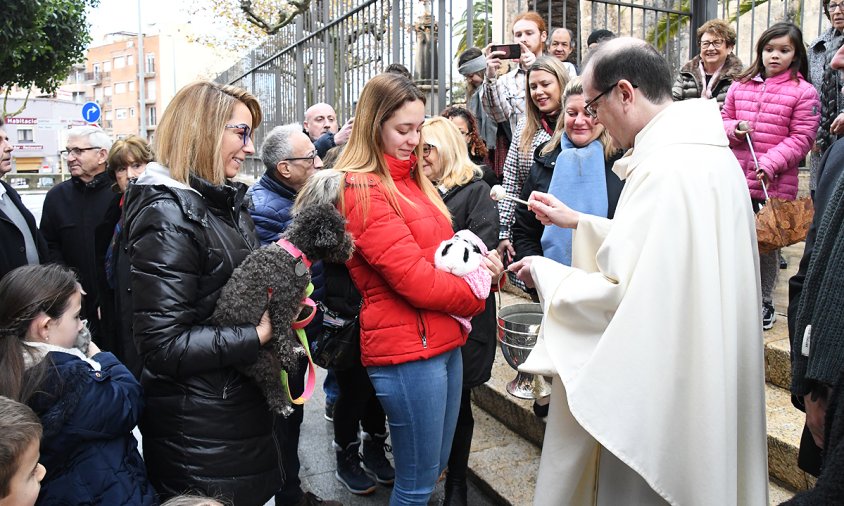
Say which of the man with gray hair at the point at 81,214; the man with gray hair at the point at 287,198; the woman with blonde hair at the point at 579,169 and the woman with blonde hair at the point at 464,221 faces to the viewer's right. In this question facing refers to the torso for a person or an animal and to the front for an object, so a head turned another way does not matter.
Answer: the man with gray hair at the point at 287,198

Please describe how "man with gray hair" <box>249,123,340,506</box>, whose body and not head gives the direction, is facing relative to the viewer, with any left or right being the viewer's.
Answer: facing to the right of the viewer

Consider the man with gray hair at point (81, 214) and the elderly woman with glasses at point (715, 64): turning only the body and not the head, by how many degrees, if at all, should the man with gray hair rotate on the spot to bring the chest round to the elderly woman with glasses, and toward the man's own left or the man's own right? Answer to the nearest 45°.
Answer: approximately 135° to the man's own left

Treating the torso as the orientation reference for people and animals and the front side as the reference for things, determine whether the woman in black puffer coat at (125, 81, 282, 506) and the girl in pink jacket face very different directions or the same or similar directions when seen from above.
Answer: very different directions

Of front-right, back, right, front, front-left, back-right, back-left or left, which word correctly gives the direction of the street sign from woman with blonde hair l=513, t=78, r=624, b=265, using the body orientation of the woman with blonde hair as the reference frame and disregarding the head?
back-right

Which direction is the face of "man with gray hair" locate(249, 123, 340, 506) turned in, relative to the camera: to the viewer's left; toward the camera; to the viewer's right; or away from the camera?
to the viewer's right

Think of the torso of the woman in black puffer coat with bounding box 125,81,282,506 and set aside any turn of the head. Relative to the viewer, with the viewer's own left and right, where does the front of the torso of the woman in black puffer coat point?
facing to the right of the viewer
